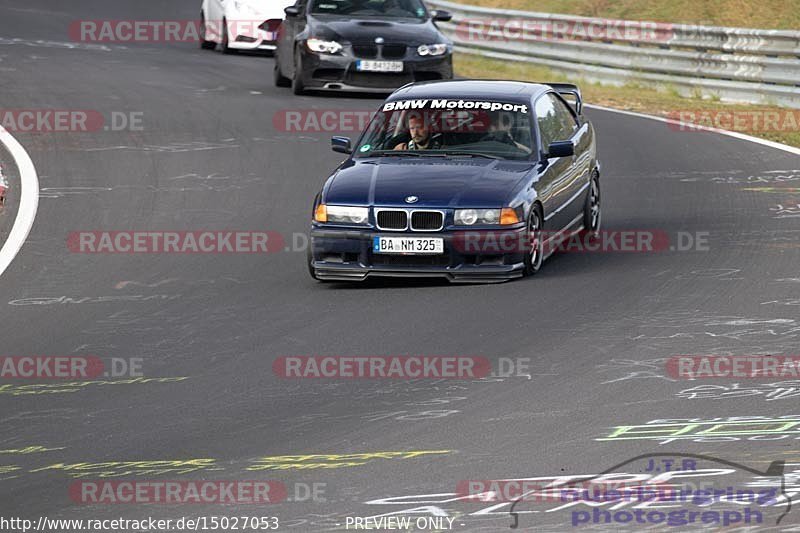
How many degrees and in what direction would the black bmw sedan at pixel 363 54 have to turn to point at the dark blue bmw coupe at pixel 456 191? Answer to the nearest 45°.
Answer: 0° — it already faces it

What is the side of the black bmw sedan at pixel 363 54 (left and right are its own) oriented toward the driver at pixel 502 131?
front

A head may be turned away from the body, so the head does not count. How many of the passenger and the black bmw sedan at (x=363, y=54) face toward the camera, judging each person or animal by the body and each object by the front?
2

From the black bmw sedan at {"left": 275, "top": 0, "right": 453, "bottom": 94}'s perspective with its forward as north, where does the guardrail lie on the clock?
The guardrail is roughly at 8 o'clock from the black bmw sedan.

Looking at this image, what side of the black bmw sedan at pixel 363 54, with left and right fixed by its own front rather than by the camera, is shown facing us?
front

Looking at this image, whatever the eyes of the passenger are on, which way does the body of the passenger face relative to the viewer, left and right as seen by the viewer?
facing the viewer

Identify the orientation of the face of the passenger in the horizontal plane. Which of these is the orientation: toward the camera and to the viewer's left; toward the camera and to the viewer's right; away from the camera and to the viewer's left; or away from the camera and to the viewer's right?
toward the camera and to the viewer's left

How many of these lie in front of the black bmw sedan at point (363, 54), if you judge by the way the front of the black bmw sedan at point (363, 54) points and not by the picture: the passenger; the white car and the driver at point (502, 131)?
2

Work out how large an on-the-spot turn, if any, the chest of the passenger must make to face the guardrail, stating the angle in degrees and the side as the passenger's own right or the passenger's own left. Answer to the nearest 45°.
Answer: approximately 180°

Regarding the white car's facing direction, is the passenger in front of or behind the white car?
in front

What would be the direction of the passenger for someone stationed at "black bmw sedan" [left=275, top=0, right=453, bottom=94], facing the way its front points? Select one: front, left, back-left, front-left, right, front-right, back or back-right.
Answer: front

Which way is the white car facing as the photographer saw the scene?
facing the viewer and to the right of the viewer
